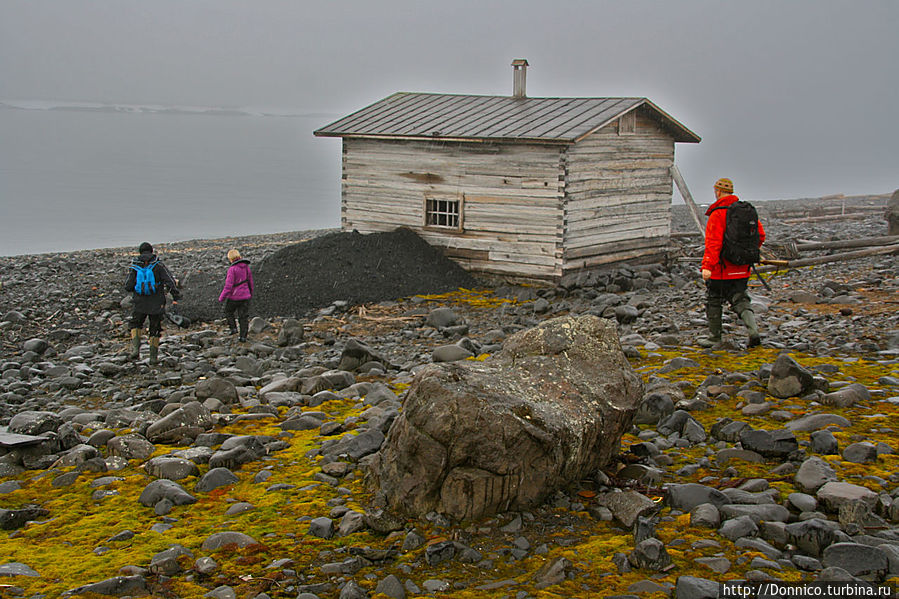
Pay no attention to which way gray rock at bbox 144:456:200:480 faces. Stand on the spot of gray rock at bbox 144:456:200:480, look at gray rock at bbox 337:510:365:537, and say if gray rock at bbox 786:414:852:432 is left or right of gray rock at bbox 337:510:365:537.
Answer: left

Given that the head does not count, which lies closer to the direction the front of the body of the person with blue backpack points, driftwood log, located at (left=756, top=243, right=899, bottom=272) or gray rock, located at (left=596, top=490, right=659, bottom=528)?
the driftwood log

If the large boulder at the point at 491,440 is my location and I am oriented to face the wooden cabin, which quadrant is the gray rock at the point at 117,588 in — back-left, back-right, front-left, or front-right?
back-left

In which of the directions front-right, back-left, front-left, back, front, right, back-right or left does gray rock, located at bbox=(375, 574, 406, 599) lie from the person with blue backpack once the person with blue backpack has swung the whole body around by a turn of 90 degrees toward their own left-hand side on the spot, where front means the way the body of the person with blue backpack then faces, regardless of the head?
left

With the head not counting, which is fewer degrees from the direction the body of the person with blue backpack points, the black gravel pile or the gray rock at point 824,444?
the black gravel pile

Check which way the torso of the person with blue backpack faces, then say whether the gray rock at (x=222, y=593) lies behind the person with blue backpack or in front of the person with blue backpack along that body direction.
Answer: behind

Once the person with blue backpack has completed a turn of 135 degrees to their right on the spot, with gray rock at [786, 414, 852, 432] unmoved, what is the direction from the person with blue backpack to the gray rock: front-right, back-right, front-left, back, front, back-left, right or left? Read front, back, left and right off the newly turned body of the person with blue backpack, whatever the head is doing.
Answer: front

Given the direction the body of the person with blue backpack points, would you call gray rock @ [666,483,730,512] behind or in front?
behind

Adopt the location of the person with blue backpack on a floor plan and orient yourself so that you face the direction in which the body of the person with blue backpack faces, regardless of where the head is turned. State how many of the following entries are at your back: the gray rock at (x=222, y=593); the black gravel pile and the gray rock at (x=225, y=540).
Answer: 2

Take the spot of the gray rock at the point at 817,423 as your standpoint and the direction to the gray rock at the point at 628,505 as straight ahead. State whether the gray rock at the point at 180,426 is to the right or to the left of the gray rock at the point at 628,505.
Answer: right

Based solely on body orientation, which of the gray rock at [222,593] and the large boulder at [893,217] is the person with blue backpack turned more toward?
the large boulder

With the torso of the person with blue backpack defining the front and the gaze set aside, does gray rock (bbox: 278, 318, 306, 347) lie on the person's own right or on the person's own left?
on the person's own right

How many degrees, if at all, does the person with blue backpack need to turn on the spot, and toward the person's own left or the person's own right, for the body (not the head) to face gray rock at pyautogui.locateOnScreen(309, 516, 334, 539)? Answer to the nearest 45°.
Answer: approximately 180°

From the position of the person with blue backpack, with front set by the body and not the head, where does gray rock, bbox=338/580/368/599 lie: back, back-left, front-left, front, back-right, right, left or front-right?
back

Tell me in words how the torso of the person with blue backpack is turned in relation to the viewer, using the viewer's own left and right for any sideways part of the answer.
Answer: facing away from the viewer
